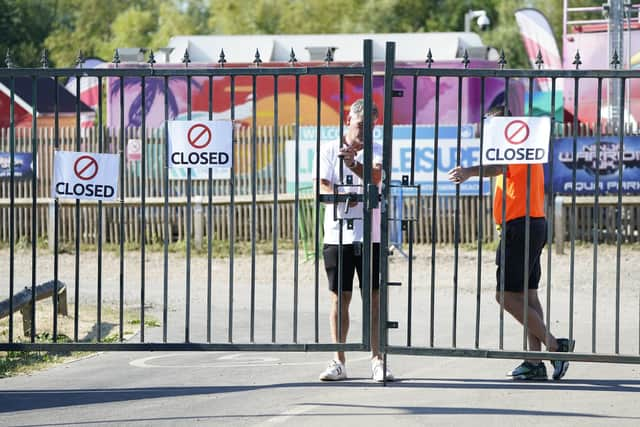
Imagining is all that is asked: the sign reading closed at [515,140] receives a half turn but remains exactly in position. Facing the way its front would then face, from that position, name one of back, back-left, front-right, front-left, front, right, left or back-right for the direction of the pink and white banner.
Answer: front

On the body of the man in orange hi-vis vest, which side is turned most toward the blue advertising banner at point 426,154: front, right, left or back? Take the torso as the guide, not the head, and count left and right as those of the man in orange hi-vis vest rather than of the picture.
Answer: right

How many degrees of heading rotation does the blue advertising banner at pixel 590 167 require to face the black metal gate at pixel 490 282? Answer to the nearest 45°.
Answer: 0° — it already faces it

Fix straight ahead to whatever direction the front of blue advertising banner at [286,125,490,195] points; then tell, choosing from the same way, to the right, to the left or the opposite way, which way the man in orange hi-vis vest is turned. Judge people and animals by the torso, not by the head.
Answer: to the right

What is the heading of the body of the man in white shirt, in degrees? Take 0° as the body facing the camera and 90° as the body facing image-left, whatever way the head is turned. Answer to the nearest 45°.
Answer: approximately 0°

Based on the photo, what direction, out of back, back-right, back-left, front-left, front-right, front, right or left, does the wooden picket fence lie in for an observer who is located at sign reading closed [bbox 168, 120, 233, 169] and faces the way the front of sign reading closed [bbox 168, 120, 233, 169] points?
back

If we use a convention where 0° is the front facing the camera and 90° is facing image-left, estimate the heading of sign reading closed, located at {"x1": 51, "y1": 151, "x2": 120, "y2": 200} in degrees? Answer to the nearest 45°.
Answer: approximately 0°

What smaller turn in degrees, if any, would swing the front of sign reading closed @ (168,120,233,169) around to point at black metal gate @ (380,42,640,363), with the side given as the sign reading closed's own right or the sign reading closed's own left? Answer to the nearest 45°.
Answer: approximately 135° to the sign reading closed's own left

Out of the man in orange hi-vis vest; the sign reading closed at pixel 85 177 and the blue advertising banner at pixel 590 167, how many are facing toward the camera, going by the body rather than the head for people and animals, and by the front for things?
2

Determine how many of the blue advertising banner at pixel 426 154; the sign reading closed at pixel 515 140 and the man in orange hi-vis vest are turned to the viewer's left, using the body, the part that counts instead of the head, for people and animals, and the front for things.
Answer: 1

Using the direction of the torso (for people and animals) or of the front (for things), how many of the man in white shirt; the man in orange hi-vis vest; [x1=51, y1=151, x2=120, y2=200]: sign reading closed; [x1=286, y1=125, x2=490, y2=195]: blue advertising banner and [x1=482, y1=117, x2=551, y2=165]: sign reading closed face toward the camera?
4

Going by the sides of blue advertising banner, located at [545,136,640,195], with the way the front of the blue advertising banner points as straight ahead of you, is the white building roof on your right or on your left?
on your right

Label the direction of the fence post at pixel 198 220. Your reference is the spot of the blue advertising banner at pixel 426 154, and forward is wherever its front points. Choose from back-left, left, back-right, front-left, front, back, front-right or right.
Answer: right

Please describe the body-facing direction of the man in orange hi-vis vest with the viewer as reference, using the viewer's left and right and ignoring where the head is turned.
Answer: facing to the left of the viewer

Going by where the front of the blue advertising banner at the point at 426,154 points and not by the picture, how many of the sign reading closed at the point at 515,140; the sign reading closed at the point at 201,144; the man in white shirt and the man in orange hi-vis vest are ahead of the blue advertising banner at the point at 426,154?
4
